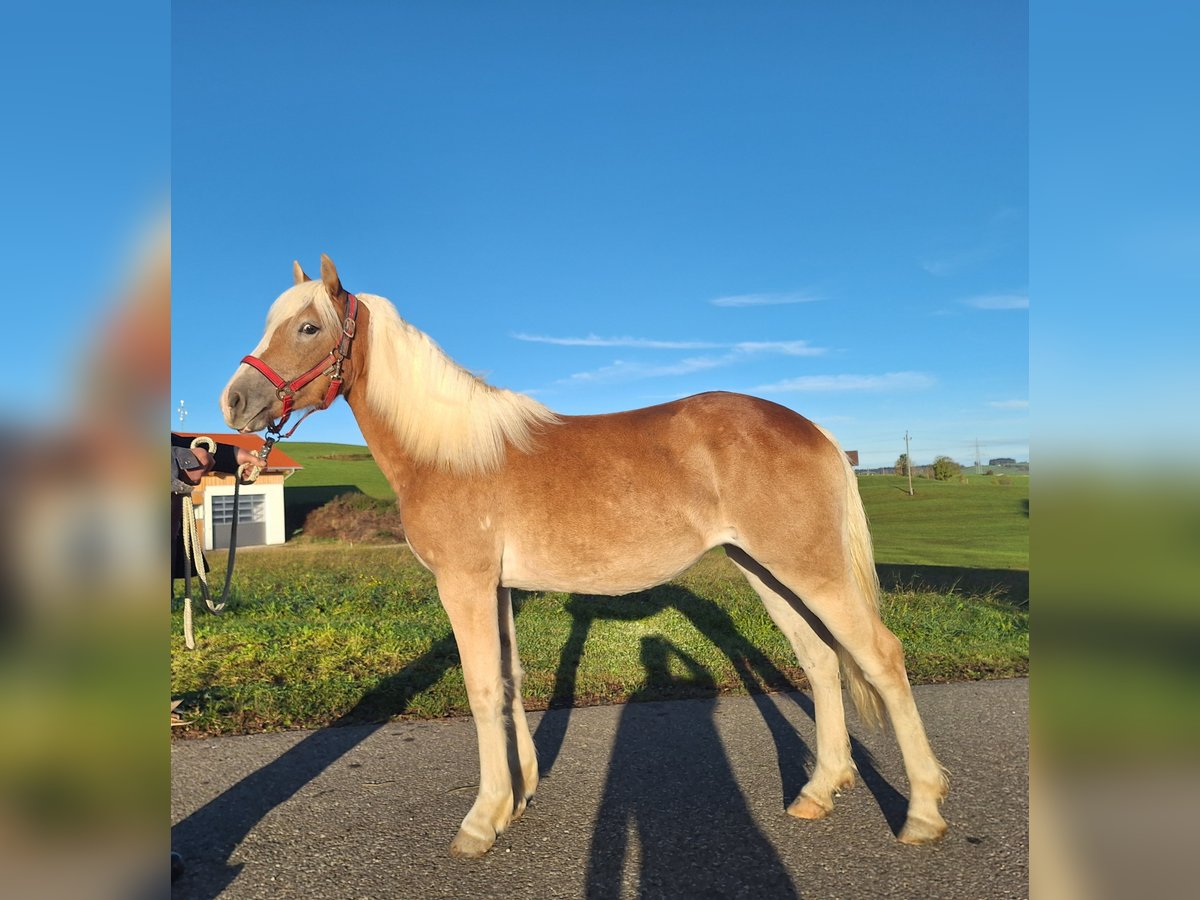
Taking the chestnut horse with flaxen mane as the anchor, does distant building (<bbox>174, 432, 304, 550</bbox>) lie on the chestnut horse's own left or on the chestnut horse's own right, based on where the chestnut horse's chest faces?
on the chestnut horse's own right

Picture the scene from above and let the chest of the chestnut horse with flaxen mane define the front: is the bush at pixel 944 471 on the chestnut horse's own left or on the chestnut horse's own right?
on the chestnut horse's own right

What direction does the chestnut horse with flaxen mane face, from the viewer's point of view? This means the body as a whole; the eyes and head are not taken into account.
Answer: to the viewer's left

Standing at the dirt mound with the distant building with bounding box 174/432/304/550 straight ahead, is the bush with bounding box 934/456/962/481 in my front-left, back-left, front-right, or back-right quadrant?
back-right

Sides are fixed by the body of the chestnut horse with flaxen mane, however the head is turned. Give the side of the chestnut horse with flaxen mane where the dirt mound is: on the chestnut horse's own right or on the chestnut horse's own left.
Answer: on the chestnut horse's own right

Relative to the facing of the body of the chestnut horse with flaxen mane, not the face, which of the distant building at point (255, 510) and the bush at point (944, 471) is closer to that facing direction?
the distant building
